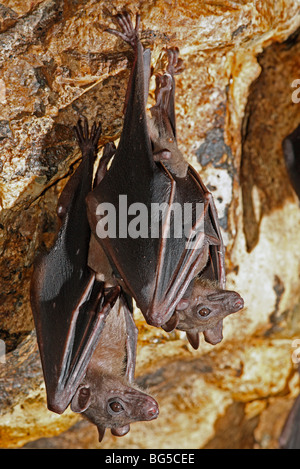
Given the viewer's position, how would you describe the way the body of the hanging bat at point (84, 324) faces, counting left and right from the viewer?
facing the viewer and to the right of the viewer

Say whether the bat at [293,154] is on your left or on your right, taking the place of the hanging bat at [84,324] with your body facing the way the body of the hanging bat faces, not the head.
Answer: on your left
